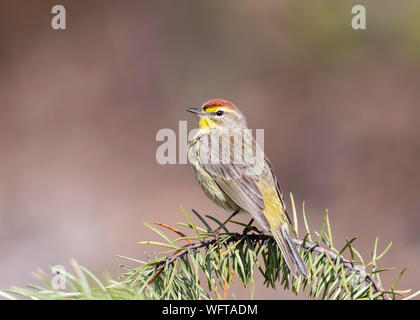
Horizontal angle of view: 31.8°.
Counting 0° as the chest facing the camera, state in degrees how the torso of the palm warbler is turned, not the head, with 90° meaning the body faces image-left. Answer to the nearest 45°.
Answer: approximately 135°
